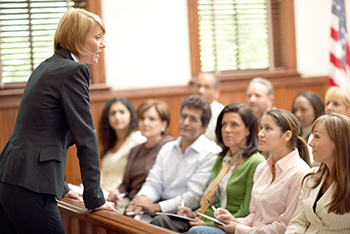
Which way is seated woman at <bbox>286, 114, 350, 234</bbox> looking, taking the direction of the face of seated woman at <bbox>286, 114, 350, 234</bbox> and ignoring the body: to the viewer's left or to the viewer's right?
to the viewer's left

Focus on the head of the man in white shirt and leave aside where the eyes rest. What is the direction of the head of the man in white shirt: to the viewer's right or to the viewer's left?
to the viewer's left

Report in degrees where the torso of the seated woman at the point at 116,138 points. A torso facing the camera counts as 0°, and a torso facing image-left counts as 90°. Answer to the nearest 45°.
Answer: approximately 45°

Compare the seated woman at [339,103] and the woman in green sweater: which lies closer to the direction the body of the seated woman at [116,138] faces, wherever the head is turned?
the woman in green sweater

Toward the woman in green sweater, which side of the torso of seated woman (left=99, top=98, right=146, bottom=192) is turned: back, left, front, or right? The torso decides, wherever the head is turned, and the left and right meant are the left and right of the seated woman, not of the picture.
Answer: left

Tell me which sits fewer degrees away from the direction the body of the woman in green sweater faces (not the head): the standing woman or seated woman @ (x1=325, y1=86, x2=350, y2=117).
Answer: the standing woman
